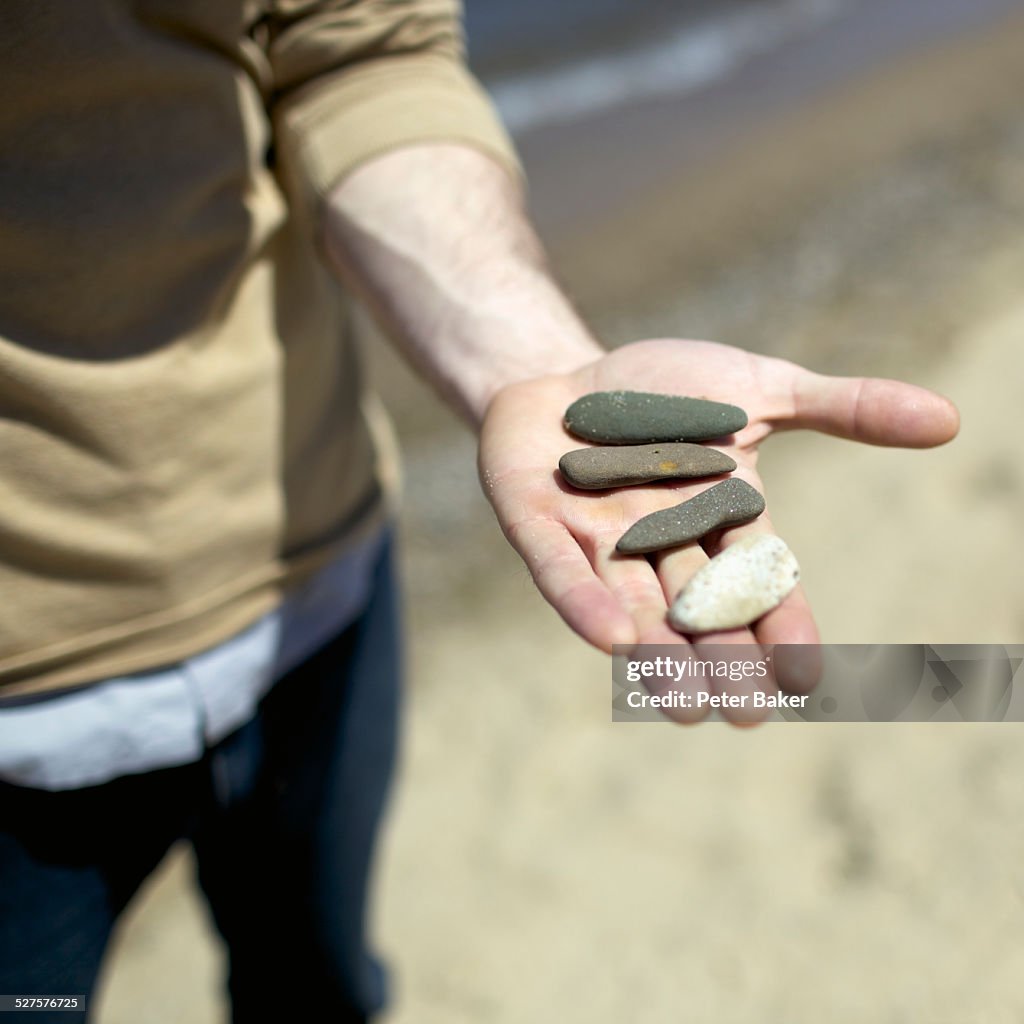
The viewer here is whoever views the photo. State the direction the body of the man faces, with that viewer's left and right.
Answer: facing the viewer
